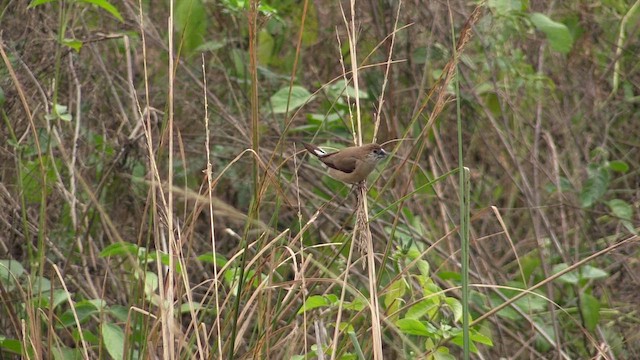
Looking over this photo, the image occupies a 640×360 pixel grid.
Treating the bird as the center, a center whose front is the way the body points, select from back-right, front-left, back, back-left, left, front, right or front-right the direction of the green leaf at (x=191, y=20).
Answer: back-left

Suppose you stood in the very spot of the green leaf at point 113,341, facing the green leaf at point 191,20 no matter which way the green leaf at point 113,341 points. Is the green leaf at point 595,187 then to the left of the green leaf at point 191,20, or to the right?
right

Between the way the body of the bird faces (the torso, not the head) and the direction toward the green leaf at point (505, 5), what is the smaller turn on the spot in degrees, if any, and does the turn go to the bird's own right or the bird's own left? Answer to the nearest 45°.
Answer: approximately 45° to the bird's own left

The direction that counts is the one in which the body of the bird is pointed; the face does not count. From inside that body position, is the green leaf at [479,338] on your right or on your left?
on your right

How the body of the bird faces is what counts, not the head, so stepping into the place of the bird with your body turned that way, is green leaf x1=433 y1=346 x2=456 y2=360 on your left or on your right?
on your right

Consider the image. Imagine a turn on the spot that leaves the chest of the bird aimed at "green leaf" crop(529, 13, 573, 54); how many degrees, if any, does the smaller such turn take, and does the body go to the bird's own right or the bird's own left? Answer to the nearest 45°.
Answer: approximately 45° to the bird's own left

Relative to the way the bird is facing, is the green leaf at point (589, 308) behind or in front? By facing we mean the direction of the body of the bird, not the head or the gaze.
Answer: in front

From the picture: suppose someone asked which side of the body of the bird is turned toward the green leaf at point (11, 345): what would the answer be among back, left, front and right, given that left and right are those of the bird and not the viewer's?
back

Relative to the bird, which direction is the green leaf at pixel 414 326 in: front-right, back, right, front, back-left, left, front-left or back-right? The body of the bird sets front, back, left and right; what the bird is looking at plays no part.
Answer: right

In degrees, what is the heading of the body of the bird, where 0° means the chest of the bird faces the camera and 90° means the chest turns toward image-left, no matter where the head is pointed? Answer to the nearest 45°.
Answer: approximately 270°
